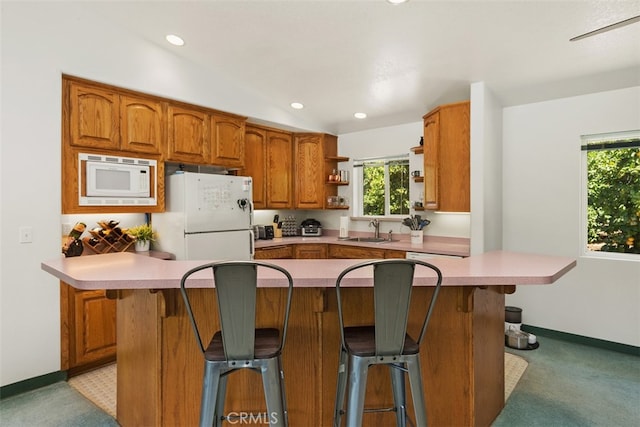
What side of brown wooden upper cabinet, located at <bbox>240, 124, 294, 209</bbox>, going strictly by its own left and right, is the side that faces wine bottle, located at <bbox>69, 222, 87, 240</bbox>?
right

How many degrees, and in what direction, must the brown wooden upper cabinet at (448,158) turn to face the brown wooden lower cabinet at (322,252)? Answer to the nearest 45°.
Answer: approximately 45° to its right

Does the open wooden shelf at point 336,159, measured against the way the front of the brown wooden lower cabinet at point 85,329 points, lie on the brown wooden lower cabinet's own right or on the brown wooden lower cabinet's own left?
on the brown wooden lower cabinet's own left

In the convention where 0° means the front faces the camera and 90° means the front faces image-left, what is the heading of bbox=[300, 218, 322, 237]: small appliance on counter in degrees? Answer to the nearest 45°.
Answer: approximately 0°

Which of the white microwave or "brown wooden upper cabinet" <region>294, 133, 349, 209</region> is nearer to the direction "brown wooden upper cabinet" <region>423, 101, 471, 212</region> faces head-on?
the white microwave

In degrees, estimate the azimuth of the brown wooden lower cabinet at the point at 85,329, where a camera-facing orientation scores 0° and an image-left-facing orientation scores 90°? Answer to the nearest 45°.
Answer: approximately 315°

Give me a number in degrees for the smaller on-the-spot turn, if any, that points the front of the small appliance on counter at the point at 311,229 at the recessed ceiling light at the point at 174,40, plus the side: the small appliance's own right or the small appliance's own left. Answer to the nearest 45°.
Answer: approximately 45° to the small appliance's own right

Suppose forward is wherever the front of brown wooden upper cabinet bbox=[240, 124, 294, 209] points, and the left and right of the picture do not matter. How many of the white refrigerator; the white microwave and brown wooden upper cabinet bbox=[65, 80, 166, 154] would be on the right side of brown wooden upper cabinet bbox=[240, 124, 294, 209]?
3
